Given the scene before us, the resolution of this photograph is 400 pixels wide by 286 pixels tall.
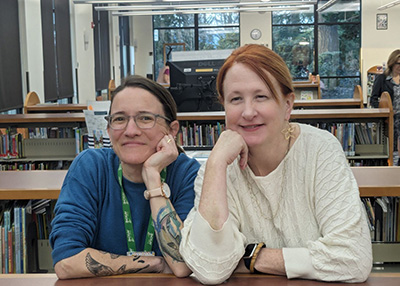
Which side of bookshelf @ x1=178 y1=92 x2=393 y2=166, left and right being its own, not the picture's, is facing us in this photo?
front

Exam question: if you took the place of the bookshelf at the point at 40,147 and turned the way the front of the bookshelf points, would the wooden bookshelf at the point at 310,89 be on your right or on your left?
on your left

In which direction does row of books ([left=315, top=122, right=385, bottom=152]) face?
toward the camera

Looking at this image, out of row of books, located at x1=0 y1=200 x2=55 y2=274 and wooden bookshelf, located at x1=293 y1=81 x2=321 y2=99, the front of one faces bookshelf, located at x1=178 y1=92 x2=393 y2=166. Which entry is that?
the wooden bookshelf

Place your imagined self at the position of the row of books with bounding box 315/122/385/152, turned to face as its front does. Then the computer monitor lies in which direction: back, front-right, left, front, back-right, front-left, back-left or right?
right

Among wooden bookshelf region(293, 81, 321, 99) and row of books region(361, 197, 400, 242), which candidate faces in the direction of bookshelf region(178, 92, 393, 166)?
the wooden bookshelf

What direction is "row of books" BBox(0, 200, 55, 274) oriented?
toward the camera

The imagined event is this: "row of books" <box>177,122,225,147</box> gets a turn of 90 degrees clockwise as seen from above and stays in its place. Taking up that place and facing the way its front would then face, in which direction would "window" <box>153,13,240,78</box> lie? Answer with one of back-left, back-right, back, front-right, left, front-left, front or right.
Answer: right

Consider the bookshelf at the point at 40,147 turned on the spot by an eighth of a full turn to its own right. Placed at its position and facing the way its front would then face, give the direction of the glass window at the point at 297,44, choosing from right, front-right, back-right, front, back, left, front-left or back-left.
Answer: back

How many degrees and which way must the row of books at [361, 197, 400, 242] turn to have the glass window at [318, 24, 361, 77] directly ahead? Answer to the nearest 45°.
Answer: approximately 180°

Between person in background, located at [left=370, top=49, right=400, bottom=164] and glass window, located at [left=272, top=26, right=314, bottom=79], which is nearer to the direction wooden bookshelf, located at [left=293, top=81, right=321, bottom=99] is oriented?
the person in background

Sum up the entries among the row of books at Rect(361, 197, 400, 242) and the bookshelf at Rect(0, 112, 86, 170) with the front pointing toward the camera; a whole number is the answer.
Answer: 2
